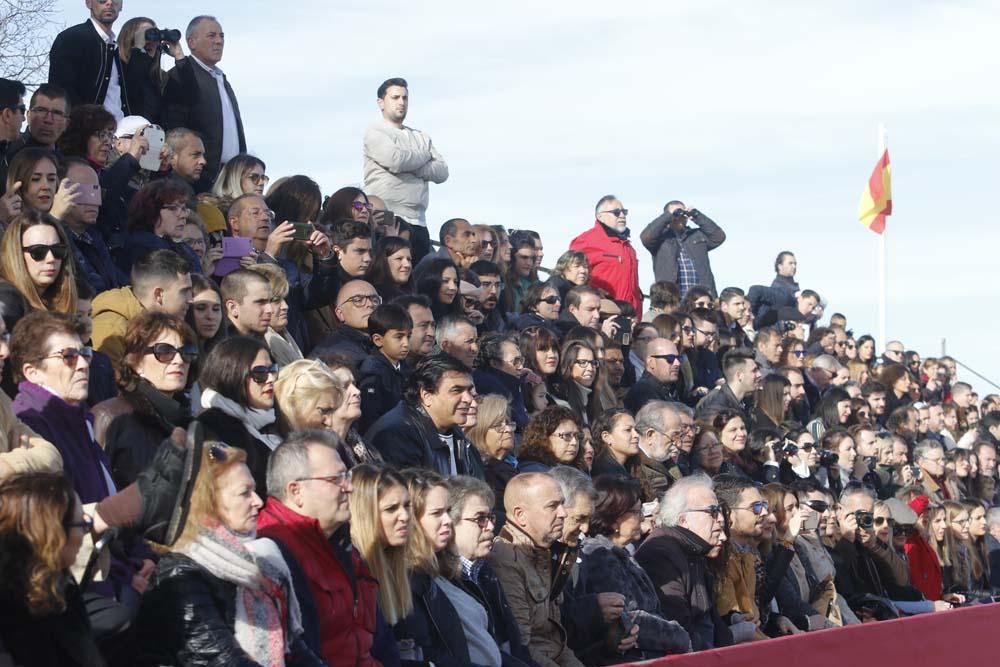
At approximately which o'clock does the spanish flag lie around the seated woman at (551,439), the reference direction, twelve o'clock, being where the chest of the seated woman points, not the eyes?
The spanish flag is roughly at 8 o'clock from the seated woman.

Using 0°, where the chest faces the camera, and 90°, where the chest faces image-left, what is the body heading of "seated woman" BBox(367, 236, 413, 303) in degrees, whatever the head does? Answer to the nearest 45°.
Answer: approximately 315°

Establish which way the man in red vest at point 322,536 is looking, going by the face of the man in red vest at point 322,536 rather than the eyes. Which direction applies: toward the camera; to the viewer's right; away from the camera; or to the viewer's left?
to the viewer's right

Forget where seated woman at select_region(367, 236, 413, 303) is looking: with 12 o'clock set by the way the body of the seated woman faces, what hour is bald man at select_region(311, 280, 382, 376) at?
The bald man is roughly at 2 o'clock from the seated woman.

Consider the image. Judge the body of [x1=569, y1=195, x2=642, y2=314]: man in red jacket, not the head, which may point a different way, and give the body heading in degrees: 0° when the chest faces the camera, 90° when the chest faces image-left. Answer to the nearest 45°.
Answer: approximately 315°

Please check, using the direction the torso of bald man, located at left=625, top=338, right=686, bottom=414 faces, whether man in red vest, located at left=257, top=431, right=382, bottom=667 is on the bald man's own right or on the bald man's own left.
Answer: on the bald man's own right
